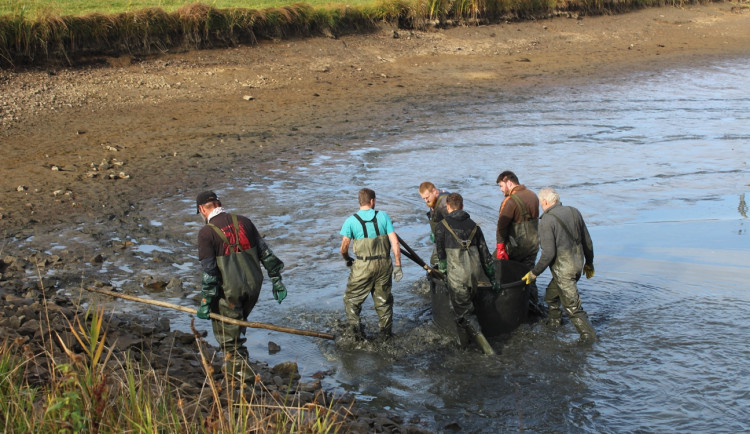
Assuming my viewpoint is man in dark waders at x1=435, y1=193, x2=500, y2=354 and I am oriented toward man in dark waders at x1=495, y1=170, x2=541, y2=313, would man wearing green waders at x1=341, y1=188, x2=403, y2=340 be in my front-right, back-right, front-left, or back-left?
back-left

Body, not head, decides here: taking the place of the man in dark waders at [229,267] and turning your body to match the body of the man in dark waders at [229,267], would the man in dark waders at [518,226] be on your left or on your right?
on your right

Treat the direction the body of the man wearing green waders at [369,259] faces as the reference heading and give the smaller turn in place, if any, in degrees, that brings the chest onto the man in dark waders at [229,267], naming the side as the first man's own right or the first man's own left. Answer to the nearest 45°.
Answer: approximately 135° to the first man's own left

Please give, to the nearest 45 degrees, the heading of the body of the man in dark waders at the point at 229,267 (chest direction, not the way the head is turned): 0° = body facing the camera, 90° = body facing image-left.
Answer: approximately 135°

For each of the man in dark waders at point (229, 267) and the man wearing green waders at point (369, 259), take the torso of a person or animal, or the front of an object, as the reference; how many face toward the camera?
0

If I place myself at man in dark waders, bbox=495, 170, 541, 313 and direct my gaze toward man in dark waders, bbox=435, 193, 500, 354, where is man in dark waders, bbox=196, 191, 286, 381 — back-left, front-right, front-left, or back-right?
front-right

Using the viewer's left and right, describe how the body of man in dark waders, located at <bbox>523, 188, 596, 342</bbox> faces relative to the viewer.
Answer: facing away from the viewer and to the left of the viewer

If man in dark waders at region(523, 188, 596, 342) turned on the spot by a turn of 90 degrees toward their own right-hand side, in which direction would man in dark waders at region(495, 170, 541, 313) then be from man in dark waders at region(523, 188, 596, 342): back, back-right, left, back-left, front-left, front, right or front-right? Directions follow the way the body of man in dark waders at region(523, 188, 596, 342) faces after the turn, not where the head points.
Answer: left

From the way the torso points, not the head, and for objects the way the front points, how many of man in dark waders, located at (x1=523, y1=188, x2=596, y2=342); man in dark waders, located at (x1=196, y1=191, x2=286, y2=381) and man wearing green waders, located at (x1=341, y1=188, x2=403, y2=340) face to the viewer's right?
0

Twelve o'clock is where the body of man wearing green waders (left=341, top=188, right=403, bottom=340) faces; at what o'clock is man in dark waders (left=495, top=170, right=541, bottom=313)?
The man in dark waders is roughly at 2 o'clock from the man wearing green waders.

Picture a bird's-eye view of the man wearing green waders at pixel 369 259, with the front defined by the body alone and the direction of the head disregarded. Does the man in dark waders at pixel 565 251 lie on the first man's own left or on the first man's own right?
on the first man's own right

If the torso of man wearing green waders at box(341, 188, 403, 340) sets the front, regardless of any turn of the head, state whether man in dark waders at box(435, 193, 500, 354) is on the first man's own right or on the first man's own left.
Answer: on the first man's own right

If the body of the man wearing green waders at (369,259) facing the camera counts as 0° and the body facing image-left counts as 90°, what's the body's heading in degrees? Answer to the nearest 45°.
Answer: approximately 180°
